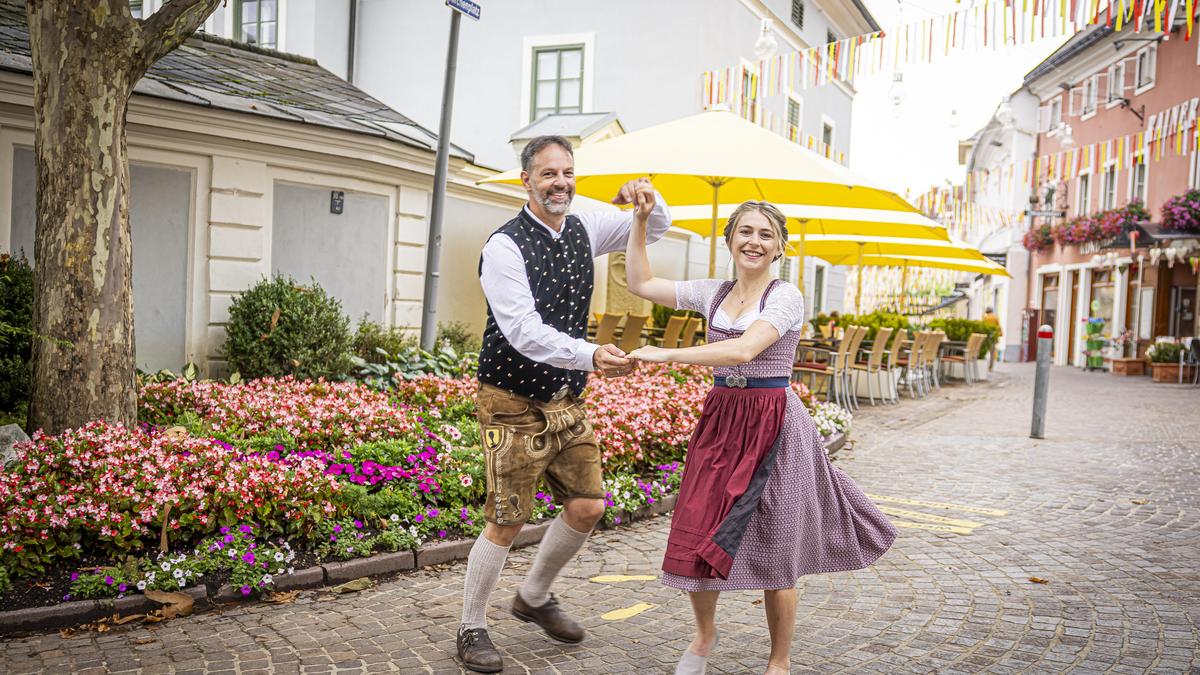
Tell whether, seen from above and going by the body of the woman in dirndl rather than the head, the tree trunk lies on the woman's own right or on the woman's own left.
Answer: on the woman's own right

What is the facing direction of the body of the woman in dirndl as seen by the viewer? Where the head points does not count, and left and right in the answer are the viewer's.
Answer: facing the viewer and to the left of the viewer

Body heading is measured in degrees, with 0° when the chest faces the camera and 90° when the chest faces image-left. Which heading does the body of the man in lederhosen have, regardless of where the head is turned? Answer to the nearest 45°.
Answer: approximately 315°

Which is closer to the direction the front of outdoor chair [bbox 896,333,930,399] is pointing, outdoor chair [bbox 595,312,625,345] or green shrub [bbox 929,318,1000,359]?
the outdoor chair

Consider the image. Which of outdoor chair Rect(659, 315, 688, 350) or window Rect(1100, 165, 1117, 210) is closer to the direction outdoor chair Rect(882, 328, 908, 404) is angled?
the outdoor chair

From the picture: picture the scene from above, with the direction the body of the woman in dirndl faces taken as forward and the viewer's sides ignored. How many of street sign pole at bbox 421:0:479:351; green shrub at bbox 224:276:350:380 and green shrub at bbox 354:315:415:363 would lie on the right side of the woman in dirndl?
3

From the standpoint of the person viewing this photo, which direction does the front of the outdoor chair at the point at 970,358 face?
facing to the left of the viewer

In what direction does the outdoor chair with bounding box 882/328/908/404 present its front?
to the viewer's left

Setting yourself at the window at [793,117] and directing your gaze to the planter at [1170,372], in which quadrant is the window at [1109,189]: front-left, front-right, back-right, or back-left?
front-left
